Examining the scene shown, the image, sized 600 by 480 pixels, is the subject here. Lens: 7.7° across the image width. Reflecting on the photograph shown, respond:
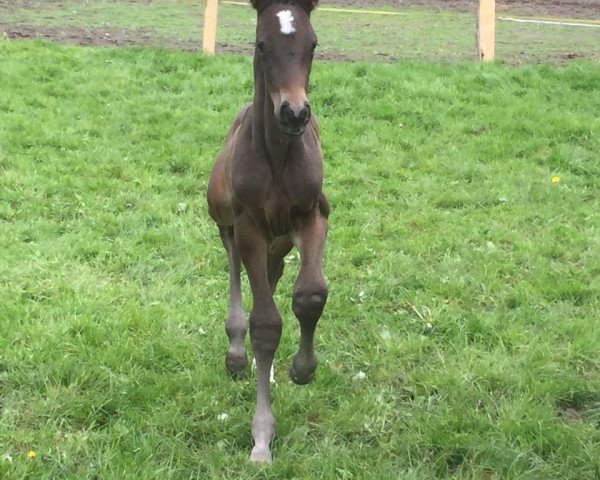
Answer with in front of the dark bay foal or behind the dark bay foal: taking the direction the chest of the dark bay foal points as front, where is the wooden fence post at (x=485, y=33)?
behind

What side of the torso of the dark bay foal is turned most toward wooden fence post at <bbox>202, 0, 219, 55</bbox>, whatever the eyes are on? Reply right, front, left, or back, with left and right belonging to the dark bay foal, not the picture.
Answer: back

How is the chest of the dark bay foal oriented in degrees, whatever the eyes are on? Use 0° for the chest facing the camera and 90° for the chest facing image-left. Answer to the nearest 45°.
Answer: approximately 0°
